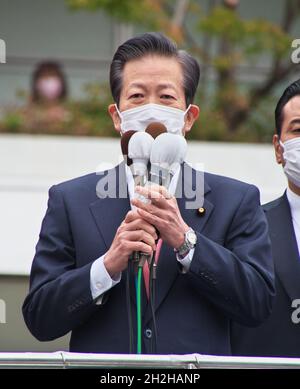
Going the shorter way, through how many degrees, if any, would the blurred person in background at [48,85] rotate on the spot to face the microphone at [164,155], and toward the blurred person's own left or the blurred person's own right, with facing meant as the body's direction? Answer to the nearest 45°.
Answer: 0° — they already face it

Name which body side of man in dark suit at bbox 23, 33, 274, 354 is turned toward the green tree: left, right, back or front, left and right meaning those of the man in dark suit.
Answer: back

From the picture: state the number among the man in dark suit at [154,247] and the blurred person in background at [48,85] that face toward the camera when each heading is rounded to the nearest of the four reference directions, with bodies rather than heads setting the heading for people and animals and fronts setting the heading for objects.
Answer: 2

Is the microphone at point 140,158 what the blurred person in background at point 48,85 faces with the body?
yes

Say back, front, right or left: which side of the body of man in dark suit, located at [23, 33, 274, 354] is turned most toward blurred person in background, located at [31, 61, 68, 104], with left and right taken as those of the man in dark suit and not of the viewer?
back

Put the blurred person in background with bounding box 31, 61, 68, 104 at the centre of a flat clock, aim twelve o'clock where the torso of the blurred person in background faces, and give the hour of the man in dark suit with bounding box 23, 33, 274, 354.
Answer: The man in dark suit is roughly at 12 o'clock from the blurred person in background.

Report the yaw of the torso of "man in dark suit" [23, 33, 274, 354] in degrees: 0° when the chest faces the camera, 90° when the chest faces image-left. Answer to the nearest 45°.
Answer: approximately 0°
